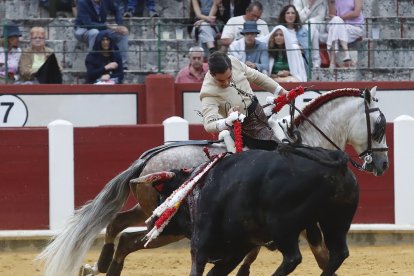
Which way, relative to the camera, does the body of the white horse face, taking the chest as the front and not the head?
to the viewer's right

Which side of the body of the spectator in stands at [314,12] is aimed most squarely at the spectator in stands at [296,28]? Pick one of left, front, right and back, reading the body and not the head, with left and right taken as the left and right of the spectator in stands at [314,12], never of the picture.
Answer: front

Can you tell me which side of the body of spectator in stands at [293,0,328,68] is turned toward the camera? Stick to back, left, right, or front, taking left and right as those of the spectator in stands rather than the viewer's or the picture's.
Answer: front

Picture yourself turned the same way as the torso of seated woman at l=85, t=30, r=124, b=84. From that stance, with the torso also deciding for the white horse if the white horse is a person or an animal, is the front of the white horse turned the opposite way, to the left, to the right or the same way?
to the left

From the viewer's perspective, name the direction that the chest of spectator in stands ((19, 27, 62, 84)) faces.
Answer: toward the camera

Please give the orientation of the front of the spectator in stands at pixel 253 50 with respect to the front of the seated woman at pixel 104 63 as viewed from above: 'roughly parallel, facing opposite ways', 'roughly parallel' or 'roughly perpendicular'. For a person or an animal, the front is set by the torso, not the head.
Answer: roughly parallel

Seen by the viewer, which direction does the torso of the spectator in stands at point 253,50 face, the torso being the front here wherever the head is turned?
toward the camera

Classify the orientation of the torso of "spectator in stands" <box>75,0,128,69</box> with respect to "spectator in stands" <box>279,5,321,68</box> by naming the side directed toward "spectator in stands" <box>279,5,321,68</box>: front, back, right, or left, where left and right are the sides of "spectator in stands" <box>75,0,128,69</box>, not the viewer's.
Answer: left

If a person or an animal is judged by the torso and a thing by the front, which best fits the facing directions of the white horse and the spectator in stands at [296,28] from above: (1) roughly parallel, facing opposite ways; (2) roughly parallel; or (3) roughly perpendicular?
roughly perpendicular

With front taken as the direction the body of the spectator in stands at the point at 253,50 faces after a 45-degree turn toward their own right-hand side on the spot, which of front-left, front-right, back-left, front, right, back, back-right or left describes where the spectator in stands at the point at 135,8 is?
right

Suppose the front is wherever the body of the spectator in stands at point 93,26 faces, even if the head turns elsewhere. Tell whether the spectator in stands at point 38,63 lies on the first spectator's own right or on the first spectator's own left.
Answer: on the first spectator's own right
